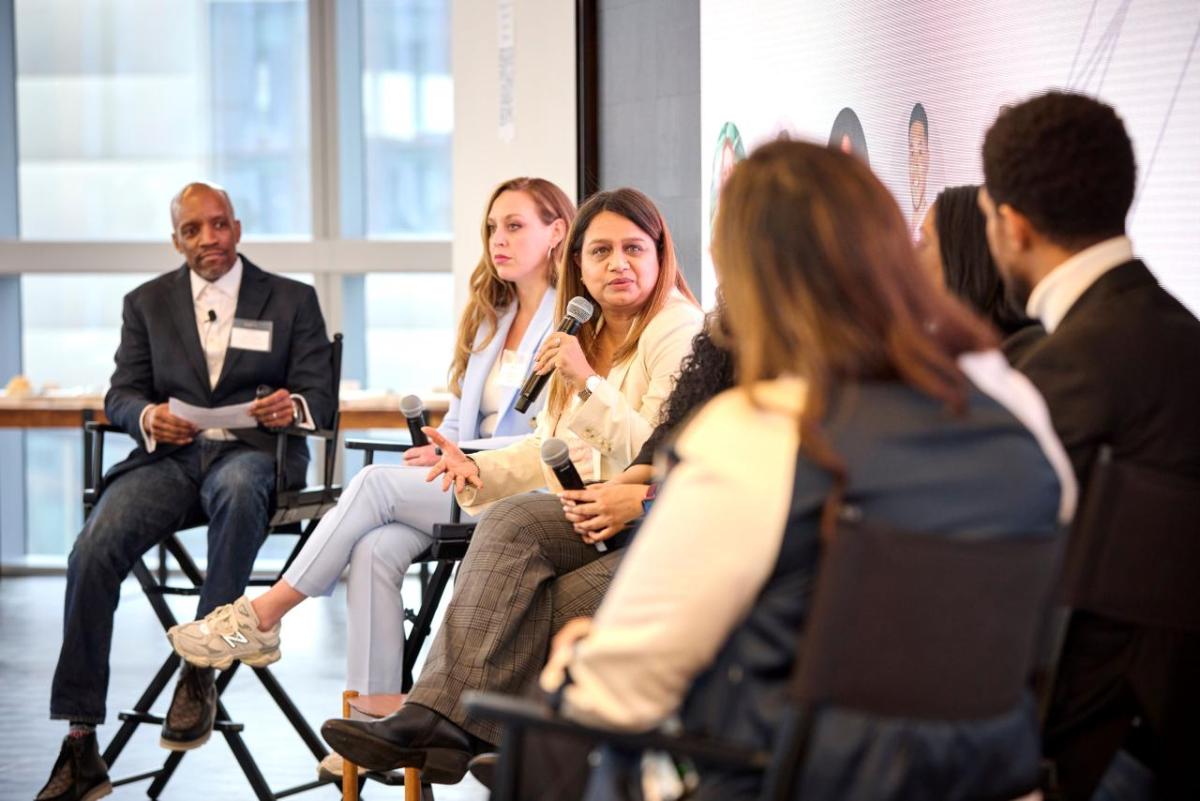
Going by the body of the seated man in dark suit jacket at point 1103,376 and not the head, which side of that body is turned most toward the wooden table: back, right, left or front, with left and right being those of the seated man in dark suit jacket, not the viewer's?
front

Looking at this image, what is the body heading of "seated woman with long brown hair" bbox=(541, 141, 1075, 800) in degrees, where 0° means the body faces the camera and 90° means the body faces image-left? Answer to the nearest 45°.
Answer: approximately 135°

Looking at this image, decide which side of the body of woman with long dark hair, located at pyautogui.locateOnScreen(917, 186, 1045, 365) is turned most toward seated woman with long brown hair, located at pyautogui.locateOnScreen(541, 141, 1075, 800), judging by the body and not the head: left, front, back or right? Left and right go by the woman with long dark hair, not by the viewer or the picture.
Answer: left

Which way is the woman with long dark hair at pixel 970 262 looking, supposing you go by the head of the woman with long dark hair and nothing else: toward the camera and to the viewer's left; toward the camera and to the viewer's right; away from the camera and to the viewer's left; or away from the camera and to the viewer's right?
away from the camera and to the viewer's left

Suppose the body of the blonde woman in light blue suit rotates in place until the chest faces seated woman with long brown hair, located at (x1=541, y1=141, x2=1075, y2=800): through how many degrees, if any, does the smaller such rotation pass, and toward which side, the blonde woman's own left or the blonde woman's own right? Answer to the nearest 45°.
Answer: approximately 45° to the blonde woman's own left

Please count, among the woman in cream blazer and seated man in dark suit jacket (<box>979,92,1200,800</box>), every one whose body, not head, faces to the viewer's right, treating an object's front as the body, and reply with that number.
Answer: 0

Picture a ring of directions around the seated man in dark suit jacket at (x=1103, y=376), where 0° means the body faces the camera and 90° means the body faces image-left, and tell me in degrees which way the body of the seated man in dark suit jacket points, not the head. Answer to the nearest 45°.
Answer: approximately 135°

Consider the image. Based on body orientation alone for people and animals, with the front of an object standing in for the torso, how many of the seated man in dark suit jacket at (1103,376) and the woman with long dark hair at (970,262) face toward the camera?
0

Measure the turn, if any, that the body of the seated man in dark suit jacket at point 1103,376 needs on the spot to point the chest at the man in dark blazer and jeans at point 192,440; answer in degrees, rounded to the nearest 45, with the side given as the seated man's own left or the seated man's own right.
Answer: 0° — they already face them

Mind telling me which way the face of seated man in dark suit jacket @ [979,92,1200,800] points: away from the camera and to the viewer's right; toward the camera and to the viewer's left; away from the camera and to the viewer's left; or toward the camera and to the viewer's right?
away from the camera and to the viewer's left

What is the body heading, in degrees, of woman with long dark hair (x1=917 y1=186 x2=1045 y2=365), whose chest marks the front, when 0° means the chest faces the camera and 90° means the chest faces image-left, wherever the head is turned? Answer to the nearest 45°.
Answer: approximately 90°
